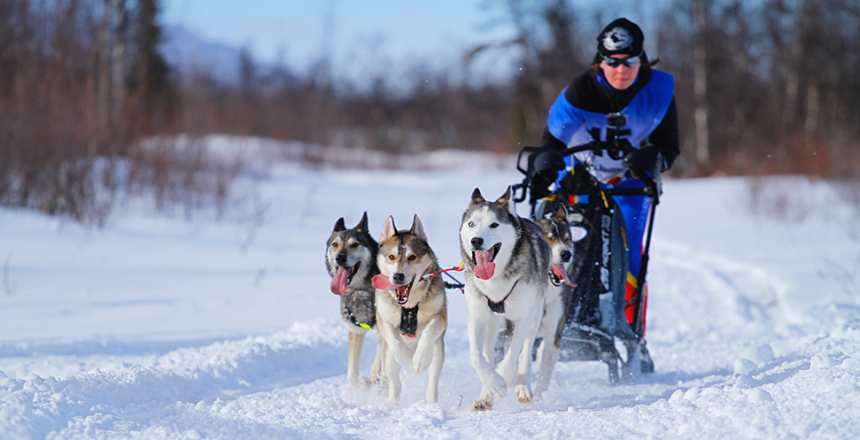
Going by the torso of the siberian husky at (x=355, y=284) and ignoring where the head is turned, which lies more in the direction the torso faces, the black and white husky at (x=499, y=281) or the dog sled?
the black and white husky

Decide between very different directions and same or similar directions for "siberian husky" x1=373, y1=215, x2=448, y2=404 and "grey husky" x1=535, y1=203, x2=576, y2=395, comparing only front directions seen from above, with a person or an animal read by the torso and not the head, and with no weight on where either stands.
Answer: same or similar directions

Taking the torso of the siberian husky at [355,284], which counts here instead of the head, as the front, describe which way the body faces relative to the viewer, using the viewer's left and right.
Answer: facing the viewer

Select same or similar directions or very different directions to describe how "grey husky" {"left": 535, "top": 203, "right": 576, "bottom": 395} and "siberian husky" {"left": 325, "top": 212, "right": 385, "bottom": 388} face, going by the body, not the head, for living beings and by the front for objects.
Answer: same or similar directions

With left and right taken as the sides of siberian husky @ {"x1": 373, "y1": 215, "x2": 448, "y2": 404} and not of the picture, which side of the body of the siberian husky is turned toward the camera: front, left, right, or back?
front

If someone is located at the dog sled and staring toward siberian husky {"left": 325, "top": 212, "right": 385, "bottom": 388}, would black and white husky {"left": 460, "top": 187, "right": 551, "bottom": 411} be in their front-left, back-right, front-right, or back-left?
front-left

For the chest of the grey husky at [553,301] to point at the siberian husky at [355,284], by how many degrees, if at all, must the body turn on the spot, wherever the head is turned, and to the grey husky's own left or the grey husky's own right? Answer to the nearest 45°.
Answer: approximately 90° to the grey husky's own right

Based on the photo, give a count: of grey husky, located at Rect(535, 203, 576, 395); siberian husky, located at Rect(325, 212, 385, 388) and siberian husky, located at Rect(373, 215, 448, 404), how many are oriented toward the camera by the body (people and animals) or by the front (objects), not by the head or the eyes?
3

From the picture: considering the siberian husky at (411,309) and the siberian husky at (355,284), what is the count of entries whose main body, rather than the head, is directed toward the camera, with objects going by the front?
2

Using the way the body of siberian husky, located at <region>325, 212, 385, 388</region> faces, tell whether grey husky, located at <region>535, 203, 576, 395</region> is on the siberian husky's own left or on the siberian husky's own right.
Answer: on the siberian husky's own left

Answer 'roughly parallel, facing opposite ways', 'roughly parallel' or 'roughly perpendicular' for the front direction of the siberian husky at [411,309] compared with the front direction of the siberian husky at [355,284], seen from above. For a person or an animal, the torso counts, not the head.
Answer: roughly parallel

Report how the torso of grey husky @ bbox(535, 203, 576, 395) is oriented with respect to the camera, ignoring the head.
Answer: toward the camera
